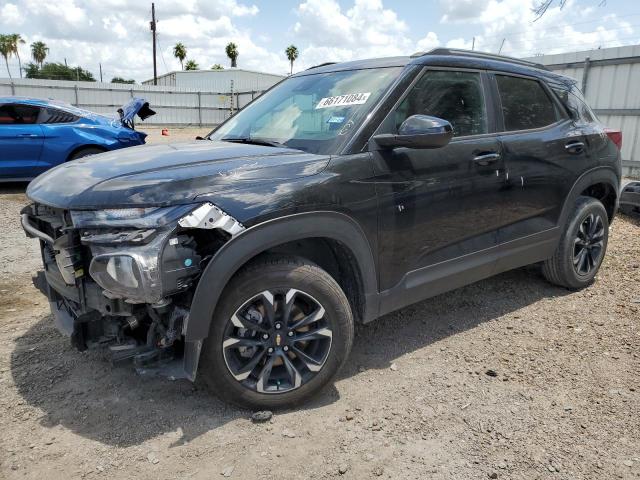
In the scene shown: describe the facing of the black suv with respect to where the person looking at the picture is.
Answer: facing the viewer and to the left of the viewer

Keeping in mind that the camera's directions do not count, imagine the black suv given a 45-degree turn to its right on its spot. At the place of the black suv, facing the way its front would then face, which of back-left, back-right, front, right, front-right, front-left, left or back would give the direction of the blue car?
front-right

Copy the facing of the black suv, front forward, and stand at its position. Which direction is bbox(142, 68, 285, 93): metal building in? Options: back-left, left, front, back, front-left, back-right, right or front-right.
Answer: back-right
